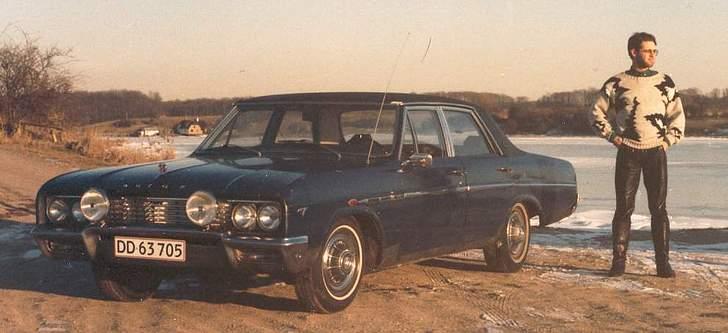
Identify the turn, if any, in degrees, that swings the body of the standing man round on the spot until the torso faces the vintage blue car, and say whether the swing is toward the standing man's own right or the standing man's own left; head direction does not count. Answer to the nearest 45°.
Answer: approximately 45° to the standing man's own right

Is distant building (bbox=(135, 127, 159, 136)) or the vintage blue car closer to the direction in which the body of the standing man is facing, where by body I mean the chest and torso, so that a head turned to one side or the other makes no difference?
the vintage blue car

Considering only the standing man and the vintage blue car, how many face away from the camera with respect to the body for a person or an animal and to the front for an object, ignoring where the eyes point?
0

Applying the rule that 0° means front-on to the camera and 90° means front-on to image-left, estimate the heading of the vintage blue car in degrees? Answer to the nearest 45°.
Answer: approximately 45°

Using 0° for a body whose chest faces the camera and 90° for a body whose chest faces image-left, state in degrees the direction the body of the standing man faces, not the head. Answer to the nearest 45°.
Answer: approximately 0°

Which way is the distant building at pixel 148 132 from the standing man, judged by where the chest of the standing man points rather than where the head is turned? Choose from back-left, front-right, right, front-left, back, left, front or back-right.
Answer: back-right
